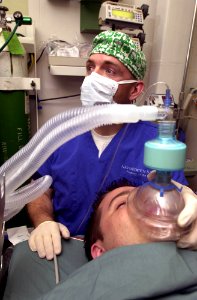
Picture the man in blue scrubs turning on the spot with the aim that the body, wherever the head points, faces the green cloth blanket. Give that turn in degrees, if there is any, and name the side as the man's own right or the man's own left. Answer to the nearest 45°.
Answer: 0° — they already face it

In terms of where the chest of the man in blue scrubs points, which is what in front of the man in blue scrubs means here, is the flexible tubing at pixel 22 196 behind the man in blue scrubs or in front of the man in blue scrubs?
in front

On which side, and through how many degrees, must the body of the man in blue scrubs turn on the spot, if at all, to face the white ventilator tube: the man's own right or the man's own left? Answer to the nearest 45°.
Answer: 0° — they already face it

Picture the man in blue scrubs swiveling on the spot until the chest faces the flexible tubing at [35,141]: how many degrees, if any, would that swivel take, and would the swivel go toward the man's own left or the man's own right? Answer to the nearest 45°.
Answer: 0° — they already face it

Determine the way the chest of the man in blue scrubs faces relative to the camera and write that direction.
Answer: toward the camera
